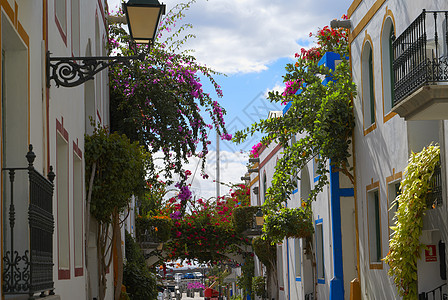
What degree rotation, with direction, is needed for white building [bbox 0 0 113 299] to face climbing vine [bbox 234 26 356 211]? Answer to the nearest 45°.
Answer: approximately 45° to its left

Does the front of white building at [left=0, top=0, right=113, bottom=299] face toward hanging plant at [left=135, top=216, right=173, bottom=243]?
no

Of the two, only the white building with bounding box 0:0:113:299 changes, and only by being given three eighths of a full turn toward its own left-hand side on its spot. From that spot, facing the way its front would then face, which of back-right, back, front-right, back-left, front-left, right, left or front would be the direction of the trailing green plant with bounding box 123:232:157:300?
front-right

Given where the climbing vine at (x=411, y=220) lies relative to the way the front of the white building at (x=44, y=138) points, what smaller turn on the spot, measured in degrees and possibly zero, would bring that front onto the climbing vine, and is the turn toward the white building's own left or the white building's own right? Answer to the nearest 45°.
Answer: approximately 45° to the white building's own left

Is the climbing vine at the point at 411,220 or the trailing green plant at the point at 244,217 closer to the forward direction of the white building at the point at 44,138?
the climbing vine

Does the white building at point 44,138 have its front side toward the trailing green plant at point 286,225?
no

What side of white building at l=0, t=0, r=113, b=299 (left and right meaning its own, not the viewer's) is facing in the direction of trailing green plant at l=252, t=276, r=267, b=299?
left

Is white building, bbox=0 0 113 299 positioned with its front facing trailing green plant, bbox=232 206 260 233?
no

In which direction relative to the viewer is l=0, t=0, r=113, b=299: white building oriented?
to the viewer's right
